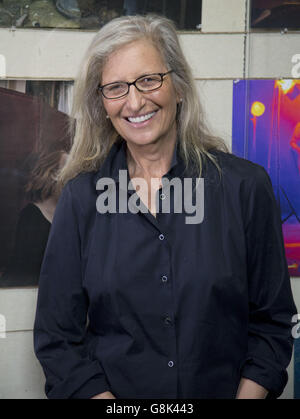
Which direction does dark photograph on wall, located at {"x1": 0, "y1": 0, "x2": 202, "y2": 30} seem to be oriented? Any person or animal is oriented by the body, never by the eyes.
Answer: toward the camera

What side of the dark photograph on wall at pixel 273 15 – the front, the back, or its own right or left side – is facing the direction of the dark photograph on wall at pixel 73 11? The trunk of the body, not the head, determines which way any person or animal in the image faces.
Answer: right

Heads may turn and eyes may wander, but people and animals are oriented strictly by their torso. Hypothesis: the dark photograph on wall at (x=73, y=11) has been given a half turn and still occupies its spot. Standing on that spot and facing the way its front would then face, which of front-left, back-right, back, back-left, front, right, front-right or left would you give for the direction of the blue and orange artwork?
right

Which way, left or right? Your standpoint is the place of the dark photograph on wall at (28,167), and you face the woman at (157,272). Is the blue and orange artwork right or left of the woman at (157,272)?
left

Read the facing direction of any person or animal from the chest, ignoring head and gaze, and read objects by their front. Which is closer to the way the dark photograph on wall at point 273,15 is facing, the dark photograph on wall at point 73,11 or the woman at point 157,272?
the woman

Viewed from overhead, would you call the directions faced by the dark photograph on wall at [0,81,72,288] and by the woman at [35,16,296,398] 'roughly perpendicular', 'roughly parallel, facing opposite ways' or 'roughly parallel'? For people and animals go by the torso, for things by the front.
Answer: roughly parallel

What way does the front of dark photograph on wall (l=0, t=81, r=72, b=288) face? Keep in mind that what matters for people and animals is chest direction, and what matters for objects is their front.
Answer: toward the camera

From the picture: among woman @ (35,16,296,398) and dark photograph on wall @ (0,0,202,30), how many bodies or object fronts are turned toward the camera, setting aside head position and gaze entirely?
2

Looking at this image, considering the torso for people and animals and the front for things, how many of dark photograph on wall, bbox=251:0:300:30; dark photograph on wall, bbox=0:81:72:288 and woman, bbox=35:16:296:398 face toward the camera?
3

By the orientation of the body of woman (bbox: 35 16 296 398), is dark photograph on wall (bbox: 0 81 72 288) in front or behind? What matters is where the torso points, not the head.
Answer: behind

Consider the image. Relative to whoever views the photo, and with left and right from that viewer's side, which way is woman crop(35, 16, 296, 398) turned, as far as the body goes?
facing the viewer

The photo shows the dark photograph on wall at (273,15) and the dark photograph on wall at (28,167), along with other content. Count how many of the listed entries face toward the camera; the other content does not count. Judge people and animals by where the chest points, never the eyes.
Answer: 2
